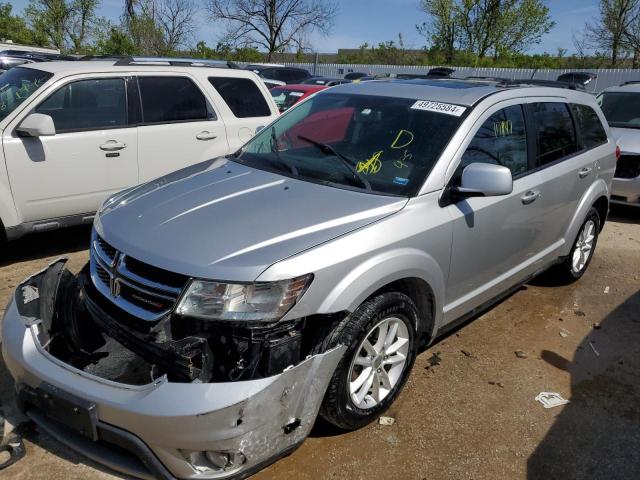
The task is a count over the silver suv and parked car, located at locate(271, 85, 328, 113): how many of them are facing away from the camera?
0

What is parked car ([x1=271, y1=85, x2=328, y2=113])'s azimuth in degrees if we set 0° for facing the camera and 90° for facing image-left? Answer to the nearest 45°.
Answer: approximately 45°

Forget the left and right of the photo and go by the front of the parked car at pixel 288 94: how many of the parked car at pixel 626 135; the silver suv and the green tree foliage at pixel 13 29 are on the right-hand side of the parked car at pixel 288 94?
1

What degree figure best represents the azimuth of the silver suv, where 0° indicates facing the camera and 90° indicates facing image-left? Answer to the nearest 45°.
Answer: approximately 45°

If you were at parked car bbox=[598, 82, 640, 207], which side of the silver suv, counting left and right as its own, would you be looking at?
back

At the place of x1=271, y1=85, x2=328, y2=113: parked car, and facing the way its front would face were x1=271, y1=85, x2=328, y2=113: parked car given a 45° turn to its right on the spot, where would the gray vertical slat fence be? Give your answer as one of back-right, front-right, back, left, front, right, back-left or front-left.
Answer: back-right

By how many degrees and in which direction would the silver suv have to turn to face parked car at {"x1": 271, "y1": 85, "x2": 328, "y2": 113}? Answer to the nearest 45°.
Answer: approximately 135° to its right

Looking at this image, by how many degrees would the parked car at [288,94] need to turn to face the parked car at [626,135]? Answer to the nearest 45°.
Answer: approximately 90° to its left

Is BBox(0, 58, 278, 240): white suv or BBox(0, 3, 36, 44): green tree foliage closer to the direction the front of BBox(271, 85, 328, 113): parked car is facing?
the white suv

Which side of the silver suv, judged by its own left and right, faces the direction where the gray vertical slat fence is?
back

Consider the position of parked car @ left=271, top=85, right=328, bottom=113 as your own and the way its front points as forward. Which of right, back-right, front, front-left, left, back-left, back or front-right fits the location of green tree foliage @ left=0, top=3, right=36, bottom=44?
right

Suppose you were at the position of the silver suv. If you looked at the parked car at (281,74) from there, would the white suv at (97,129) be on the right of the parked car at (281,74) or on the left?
left

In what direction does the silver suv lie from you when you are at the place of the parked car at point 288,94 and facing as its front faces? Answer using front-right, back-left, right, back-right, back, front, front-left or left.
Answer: front-left
